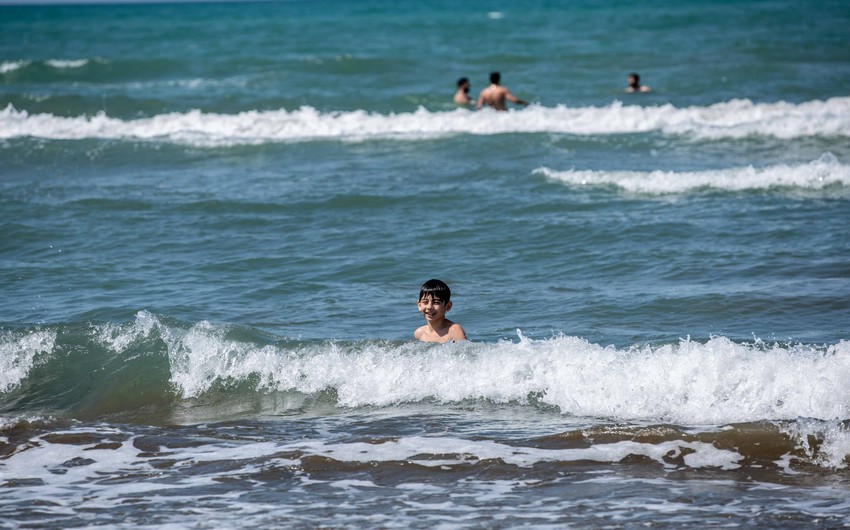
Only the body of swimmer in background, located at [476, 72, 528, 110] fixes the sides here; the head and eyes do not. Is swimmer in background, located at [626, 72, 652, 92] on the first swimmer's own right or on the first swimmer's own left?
on the first swimmer's own right

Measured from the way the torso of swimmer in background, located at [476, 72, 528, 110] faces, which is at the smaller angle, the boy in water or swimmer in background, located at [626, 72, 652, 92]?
the swimmer in background

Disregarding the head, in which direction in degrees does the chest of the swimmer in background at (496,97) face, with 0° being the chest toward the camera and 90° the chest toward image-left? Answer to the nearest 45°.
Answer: approximately 180°

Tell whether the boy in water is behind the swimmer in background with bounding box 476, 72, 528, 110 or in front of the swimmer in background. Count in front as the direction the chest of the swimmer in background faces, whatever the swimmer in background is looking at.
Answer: behind

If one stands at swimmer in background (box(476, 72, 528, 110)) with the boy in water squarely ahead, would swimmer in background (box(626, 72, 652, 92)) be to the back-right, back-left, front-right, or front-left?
back-left

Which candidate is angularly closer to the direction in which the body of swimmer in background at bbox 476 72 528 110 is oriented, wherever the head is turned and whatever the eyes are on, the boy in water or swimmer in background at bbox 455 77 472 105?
the swimmer in background

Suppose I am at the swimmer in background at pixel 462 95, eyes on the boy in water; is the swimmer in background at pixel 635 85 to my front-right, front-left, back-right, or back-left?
back-left
